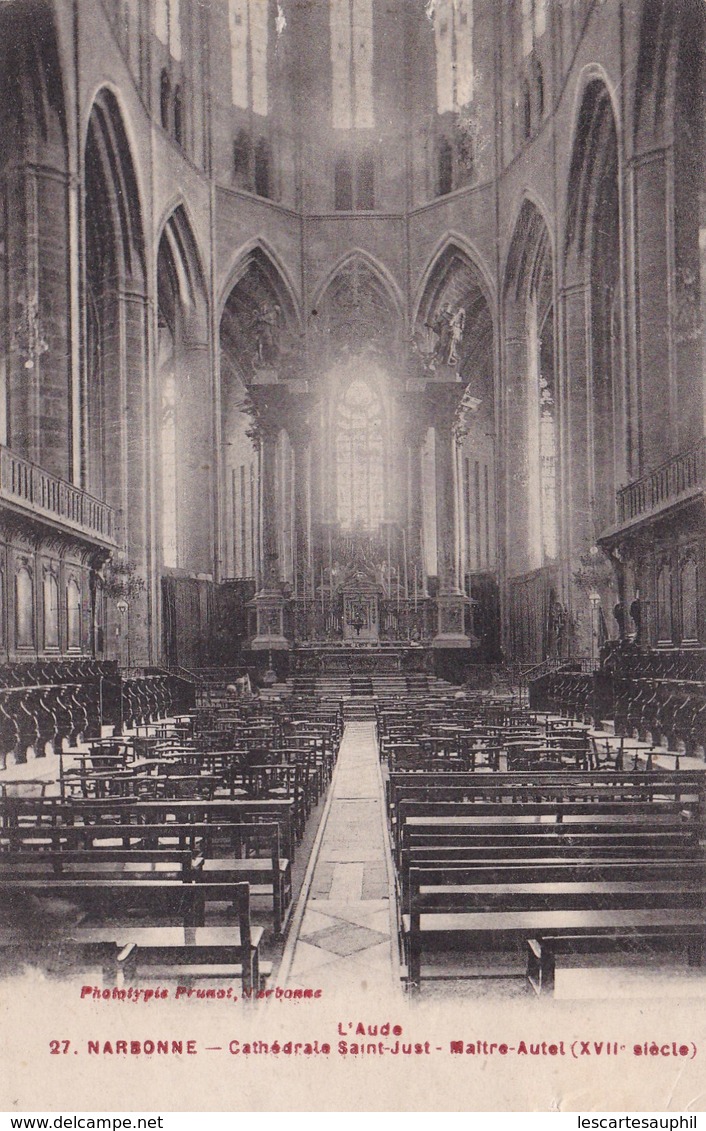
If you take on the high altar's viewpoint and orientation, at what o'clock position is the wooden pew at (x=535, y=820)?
The wooden pew is roughly at 12 o'clock from the high altar.

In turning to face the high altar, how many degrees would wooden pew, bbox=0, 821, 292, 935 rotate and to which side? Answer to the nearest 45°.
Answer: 0° — it already faces it

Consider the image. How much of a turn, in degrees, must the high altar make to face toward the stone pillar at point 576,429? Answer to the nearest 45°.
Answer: approximately 45° to its left

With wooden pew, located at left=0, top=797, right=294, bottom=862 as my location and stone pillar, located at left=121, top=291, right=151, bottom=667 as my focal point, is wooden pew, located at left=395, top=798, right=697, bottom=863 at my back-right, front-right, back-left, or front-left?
back-right

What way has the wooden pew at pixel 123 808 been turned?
away from the camera

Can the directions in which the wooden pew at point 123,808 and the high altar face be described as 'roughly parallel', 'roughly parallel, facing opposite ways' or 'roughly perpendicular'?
roughly parallel, facing opposite ways

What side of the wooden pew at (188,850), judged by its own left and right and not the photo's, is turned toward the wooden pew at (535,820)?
right

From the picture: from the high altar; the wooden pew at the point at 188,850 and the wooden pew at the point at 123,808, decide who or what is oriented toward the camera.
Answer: the high altar

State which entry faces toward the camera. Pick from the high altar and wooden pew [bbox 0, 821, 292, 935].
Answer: the high altar

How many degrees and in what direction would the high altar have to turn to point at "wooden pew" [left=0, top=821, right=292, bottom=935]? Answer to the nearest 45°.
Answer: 0° — it already faces it

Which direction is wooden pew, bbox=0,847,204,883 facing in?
away from the camera

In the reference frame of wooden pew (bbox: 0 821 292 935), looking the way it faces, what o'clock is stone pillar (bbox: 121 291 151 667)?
The stone pillar is roughly at 12 o'clock from the wooden pew.

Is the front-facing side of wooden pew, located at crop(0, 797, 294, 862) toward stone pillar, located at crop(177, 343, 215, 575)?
yes

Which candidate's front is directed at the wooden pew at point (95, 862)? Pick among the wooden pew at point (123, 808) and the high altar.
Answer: the high altar

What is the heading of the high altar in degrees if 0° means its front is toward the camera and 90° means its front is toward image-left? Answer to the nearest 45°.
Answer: approximately 0°

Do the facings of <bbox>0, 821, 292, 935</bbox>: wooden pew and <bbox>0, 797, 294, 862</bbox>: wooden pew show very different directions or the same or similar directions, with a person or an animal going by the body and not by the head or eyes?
same or similar directions

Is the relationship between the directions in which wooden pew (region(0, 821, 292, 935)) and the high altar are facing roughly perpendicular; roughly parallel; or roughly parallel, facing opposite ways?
roughly parallel, facing opposite ways

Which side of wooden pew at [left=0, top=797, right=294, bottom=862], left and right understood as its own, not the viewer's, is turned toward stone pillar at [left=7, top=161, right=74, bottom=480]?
front

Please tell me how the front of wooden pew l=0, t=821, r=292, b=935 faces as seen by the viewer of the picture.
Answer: facing away from the viewer
